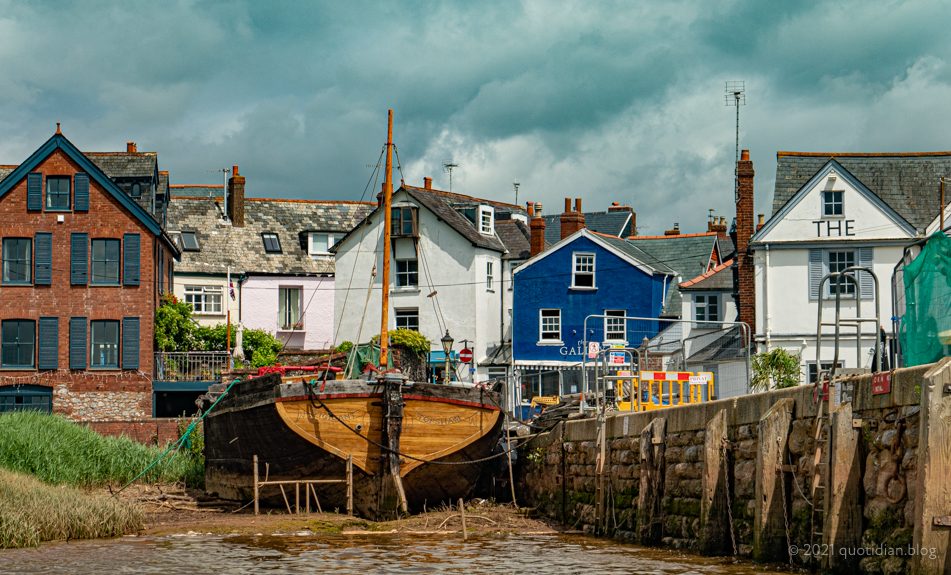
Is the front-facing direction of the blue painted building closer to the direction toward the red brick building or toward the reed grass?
the reed grass

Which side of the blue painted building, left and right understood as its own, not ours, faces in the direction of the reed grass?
front

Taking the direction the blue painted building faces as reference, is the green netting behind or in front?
in front

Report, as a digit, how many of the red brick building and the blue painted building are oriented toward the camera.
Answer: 2

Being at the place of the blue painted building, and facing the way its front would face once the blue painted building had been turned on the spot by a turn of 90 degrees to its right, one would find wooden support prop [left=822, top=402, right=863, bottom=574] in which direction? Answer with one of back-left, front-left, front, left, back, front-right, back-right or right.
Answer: left

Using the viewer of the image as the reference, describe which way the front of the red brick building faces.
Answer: facing the viewer

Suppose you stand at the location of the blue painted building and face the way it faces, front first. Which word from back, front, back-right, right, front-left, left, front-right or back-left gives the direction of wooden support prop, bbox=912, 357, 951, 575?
front

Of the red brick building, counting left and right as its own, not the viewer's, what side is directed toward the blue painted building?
left

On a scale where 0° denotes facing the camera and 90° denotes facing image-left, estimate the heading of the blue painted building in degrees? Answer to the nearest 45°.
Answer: approximately 0°

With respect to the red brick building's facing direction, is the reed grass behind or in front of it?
in front

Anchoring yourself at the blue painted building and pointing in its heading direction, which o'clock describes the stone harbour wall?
The stone harbour wall is roughly at 12 o'clock from the blue painted building.
